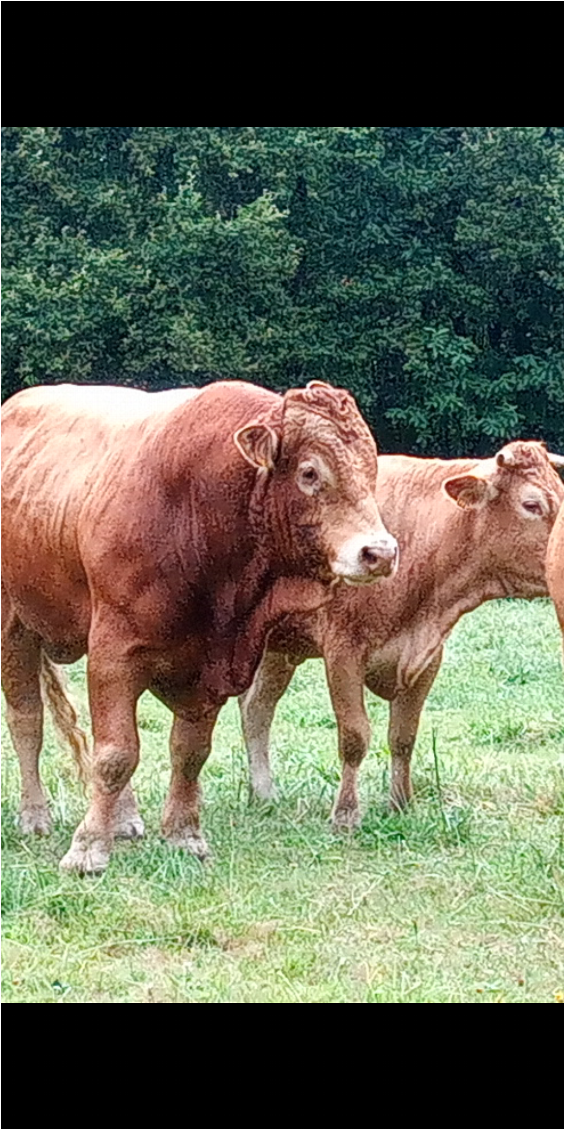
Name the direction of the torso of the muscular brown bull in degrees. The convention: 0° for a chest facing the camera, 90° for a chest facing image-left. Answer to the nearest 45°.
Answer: approximately 315°

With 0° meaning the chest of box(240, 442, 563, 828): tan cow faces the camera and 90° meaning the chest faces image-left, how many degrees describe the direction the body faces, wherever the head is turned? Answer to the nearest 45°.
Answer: approximately 315°

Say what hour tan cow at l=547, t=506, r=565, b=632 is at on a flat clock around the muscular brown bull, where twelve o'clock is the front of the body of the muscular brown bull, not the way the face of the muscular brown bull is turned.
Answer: The tan cow is roughly at 11 o'clock from the muscular brown bull.

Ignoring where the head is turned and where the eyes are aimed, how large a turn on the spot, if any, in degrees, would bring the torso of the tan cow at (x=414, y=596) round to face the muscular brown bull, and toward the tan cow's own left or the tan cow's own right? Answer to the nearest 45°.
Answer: approximately 90° to the tan cow's own right
